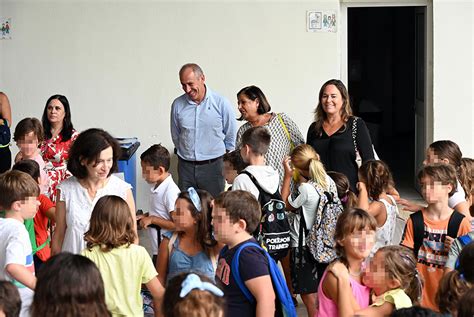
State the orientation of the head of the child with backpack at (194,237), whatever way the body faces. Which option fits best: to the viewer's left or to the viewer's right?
to the viewer's left

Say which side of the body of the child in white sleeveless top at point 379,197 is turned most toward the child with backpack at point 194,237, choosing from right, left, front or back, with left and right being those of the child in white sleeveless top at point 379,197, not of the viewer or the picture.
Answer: left

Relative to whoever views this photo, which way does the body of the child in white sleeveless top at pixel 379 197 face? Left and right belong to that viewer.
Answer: facing away from the viewer and to the left of the viewer

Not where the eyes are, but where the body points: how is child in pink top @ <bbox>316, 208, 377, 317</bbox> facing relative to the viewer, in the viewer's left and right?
facing the viewer and to the right of the viewer

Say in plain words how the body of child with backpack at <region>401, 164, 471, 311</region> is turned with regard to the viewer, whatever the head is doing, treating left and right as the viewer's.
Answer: facing the viewer

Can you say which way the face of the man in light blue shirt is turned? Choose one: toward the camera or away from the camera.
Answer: toward the camera
